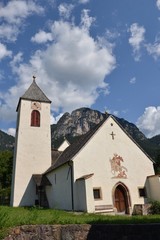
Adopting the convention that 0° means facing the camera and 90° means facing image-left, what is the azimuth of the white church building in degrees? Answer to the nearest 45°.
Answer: approximately 0°

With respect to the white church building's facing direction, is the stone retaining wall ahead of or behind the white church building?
ahead
